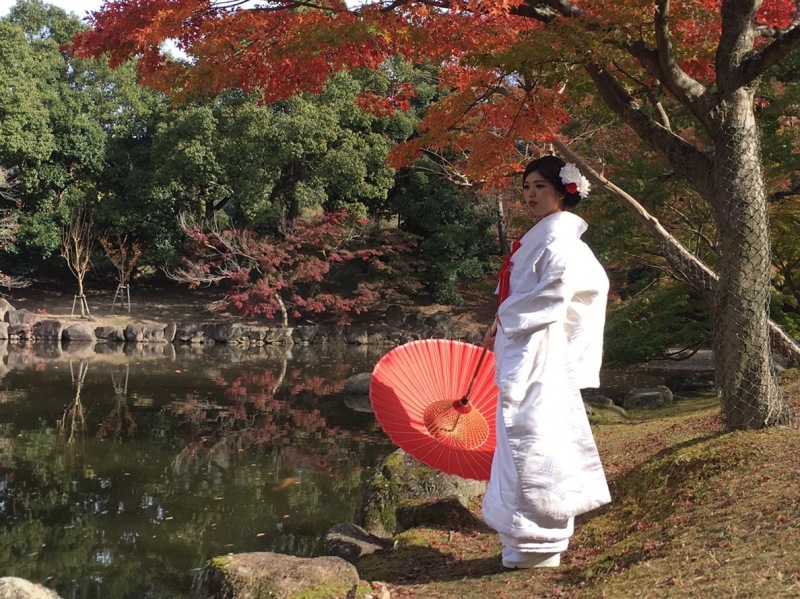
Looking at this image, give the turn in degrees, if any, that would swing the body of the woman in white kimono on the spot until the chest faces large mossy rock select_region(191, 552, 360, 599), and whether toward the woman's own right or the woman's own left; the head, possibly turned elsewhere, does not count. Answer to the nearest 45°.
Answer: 0° — they already face it

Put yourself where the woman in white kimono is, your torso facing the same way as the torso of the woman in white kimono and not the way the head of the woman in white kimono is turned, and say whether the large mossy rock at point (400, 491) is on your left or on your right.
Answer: on your right

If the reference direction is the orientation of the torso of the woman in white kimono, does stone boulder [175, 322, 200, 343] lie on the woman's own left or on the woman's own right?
on the woman's own right

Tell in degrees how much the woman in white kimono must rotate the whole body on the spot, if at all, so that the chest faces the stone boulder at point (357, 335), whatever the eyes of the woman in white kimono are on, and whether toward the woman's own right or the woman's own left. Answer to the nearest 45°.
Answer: approximately 90° to the woman's own right

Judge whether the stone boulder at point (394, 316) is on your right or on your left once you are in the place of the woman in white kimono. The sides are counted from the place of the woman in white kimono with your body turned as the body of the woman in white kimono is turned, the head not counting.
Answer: on your right

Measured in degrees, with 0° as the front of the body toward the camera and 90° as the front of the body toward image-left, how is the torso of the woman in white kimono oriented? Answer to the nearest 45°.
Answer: approximately 90°

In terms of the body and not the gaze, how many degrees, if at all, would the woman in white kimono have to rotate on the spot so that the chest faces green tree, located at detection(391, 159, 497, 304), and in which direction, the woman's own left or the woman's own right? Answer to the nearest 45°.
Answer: approximately 90° to the woman's own right

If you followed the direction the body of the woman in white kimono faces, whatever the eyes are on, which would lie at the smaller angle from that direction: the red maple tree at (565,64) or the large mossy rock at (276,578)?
the large mossy rock

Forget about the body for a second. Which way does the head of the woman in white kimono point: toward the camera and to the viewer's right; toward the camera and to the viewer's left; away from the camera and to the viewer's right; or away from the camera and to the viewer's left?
toward the camera and to the viewer's left

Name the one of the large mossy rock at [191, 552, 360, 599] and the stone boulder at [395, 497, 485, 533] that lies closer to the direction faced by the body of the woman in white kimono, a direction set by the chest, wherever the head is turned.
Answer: the large mossy rock

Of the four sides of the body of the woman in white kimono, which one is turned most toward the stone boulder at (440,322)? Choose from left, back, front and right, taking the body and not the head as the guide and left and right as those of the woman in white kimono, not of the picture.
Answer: right
